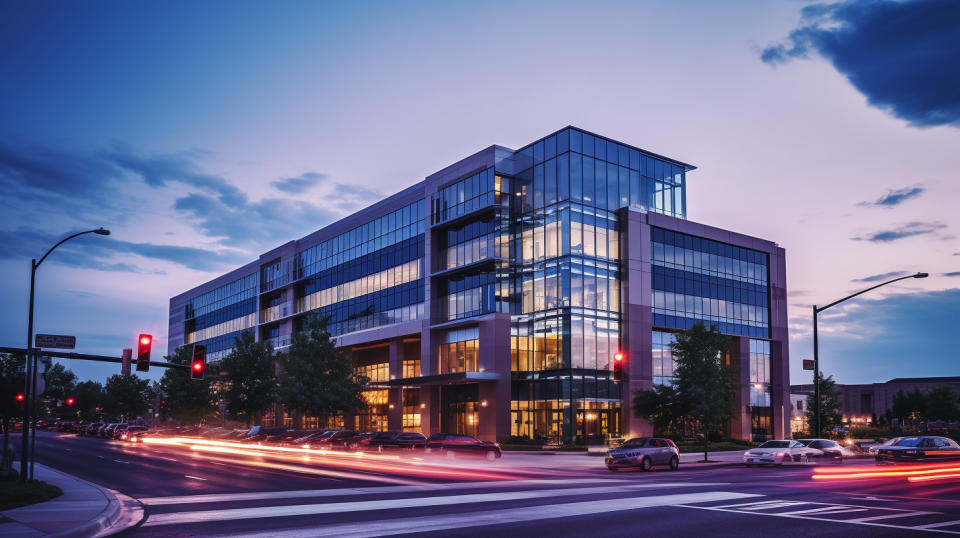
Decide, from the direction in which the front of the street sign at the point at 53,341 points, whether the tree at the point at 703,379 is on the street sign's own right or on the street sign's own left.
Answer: on the street sign's own left

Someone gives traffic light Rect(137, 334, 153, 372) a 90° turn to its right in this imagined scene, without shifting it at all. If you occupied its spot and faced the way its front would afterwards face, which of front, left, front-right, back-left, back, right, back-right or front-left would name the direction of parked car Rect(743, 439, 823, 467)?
back

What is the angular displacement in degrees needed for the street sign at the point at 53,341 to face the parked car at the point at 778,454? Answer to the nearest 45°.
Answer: approximately 90° to its left

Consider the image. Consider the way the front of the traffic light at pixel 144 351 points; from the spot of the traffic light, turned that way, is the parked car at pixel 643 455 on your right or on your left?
on your left

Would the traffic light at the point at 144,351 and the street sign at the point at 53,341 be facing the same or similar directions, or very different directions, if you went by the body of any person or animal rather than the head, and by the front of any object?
same or similar directions

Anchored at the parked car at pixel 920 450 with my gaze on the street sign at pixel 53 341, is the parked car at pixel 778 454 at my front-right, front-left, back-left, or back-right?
front-right

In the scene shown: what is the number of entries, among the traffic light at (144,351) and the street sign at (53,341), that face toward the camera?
2

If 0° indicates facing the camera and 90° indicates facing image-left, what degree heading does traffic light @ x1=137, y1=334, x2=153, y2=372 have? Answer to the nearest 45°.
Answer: approximately 0°

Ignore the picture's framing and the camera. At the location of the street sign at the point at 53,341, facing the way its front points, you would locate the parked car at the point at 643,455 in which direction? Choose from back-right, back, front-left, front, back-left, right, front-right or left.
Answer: left

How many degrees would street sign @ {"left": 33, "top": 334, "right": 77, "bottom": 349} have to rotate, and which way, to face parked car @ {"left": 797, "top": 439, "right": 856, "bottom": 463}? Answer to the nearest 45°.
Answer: approximately 90° to its left

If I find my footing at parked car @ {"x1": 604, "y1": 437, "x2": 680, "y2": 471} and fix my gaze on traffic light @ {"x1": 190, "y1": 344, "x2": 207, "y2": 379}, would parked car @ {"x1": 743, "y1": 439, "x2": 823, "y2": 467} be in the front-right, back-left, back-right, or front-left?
back-right

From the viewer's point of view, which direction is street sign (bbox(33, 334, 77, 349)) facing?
toward the camera
